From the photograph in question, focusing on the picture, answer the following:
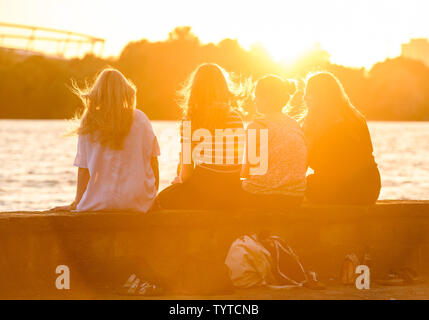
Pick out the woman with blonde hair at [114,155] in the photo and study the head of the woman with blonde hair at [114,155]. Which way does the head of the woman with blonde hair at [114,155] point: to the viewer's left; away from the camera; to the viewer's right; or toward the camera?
away from the camera

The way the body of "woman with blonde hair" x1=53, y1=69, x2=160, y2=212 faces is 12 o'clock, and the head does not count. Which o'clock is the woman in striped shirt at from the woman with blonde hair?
The woman in striped shirt is roughly at 3 o'clock from the woman with blonde hair.

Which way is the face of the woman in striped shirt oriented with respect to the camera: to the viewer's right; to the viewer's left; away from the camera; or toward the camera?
away from the camera

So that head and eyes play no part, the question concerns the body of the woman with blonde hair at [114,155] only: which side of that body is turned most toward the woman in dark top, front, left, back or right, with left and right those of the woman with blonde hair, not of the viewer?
right

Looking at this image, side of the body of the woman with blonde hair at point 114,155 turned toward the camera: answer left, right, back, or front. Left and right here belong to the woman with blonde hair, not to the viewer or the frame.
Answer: back

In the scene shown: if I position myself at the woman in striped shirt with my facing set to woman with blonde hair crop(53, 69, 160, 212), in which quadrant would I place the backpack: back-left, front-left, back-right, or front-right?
back-left

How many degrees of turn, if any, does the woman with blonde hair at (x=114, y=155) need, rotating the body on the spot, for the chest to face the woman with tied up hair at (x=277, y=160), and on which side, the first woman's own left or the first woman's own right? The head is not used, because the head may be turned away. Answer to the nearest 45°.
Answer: approximately 90° to the first woman's own right

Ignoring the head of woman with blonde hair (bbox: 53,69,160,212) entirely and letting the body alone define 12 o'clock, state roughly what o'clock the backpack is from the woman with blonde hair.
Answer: The backpack is roughly at 3 o'clock from the woman with blonde hair.
